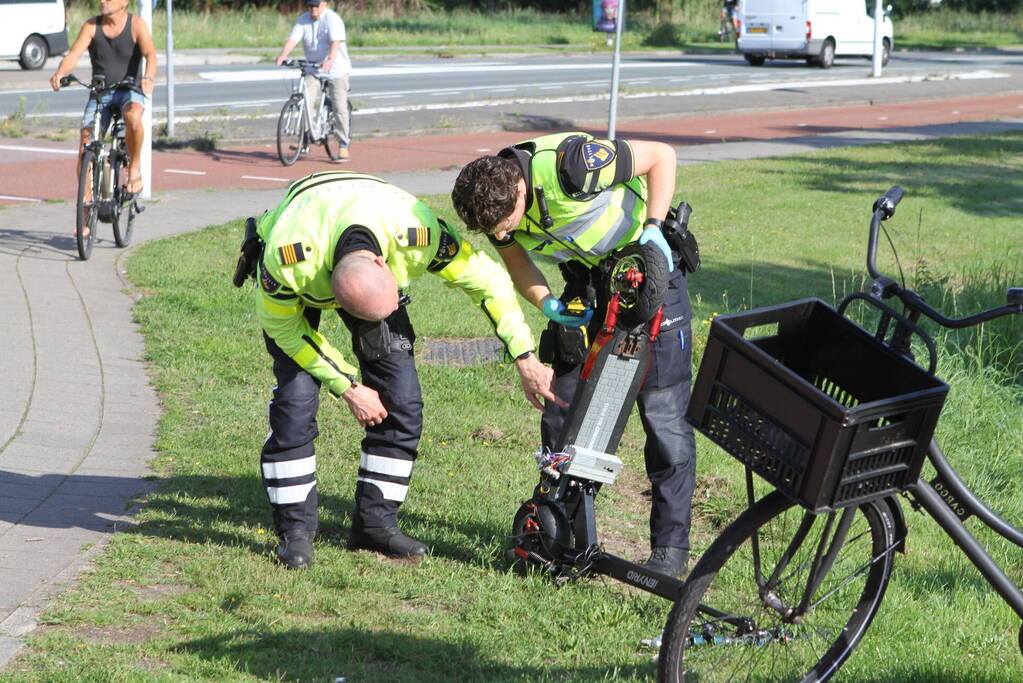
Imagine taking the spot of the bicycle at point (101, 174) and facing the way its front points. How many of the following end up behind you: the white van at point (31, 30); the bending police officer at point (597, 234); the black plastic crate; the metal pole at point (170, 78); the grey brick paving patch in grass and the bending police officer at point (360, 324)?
2

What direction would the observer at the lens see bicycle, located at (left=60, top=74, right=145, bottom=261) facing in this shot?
facing the viewer

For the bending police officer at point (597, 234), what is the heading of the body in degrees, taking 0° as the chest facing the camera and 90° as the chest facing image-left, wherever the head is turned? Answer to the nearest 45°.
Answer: approximately 45°

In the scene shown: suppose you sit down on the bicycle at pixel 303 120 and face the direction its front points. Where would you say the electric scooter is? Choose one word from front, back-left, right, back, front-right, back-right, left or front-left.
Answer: front-left

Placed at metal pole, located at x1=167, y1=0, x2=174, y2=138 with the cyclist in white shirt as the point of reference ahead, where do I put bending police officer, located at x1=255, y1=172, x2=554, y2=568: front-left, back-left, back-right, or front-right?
front-right

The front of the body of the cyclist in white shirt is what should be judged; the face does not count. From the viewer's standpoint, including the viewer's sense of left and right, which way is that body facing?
facing the viewer and to the left of the viewer

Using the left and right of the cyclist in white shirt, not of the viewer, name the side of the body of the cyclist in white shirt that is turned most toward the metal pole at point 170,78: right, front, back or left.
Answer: right

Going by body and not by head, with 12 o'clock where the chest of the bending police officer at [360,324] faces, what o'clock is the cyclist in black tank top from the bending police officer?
The cyclist in black tank top is roughly at 7 o'clock from the bending police officer.

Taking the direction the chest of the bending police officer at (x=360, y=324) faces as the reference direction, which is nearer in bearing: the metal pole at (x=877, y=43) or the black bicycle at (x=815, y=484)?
the black bicycle
